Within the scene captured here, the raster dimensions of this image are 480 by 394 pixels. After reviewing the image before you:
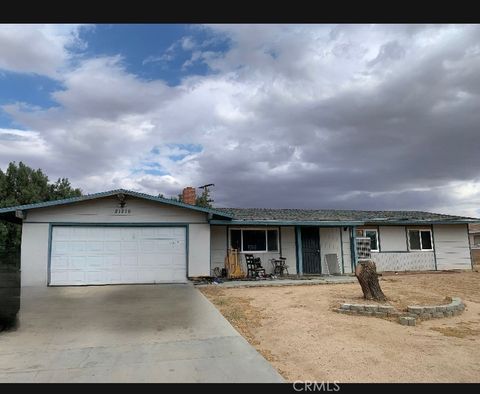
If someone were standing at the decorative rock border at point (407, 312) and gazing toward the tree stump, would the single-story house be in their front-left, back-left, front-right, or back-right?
front-left

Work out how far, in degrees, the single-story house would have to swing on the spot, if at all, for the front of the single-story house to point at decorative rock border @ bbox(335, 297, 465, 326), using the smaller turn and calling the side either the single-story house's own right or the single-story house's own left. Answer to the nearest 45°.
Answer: approximately 45° to the single-story house's own left

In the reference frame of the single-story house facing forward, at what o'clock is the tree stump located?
The tree stump is roughly at 10 o'clock from the single-story house.

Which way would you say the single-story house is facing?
toward the camera
